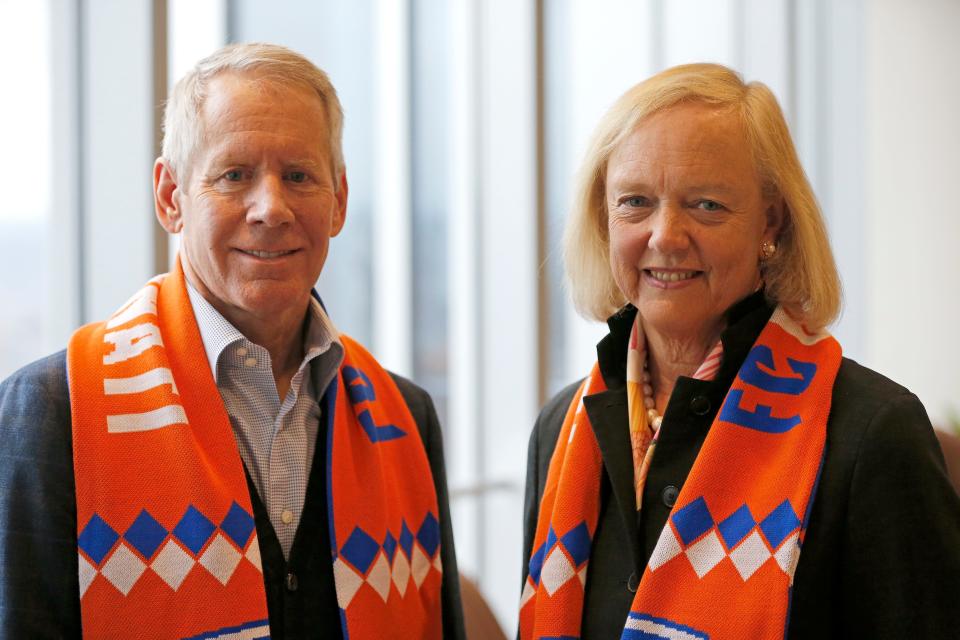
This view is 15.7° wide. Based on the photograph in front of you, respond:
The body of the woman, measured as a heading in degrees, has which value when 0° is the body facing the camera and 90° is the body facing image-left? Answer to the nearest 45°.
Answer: approximately 45°

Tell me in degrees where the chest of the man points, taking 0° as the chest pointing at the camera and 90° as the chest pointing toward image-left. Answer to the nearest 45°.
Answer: approximately 315°
